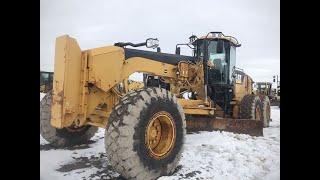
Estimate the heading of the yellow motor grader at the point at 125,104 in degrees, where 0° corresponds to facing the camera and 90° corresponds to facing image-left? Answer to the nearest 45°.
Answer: approximately 45°
